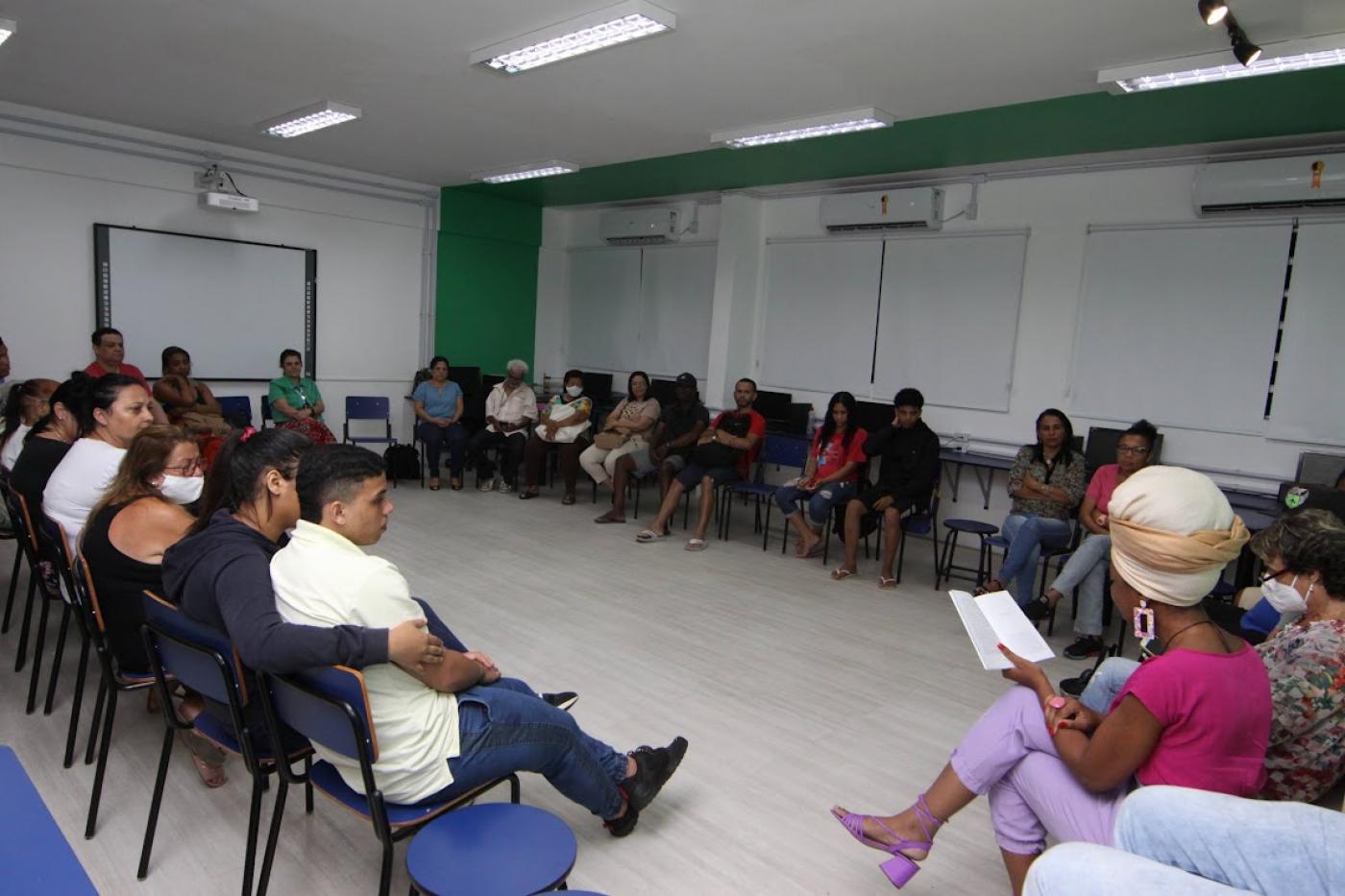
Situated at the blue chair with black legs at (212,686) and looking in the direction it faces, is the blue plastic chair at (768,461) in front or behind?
in front

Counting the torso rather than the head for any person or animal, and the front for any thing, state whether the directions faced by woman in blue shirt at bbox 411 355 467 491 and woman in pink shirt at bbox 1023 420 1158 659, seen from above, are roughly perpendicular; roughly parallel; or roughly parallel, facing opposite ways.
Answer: roughly perpendicular

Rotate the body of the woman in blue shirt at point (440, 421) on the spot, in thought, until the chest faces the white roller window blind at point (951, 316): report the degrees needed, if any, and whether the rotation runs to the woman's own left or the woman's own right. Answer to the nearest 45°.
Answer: approximately 45° to the woman's own left

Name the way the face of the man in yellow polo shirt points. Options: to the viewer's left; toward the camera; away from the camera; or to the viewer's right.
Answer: to the viewer's right

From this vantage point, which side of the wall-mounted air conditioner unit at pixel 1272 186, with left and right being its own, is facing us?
front

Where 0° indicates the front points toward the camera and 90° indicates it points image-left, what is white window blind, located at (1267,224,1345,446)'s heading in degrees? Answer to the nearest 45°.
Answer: approximately 0°

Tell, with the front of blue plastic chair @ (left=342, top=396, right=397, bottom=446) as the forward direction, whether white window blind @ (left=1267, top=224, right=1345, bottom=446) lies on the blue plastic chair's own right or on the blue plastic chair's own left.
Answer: on the blue plastic chair's own left

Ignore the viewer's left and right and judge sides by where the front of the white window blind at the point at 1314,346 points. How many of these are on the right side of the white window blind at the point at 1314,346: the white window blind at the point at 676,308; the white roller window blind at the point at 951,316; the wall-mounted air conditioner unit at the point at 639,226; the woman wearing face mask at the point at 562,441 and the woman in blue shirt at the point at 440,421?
5

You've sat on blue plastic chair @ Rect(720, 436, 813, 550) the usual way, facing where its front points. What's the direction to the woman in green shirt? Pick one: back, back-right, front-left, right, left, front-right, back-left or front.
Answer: front-right

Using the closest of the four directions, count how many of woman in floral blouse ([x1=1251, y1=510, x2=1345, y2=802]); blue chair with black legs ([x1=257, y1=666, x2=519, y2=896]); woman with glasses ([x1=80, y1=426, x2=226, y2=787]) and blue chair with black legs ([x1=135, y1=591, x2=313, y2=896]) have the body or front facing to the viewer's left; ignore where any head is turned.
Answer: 1

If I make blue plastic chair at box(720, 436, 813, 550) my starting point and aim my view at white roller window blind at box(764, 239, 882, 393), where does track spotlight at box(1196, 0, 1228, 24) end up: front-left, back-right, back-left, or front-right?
back-right

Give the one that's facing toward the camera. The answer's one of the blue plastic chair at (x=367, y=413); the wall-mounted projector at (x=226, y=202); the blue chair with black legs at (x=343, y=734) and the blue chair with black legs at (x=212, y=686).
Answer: the blue plastic chair at (x=367, y=413)

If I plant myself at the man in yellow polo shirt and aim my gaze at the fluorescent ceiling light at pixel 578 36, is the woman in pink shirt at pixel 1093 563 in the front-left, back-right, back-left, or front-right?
front-right

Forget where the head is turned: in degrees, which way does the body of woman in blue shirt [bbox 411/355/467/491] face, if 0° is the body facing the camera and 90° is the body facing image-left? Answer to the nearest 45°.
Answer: approximately 0°

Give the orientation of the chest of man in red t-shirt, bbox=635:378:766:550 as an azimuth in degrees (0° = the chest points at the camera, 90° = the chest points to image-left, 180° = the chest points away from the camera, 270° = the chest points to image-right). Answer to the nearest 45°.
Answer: approximately 45°

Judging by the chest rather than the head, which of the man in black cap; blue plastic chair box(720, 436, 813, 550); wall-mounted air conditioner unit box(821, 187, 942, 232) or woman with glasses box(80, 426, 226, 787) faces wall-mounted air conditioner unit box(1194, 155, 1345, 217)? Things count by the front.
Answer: the woman with glasses
